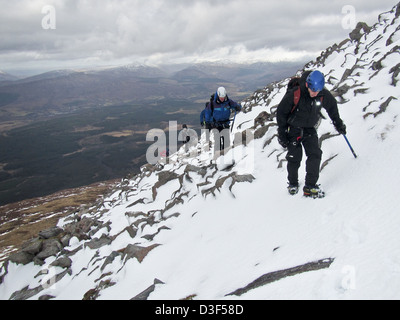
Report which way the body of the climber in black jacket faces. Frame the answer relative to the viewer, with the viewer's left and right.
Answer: facing the viewer and to the right of the viewer
